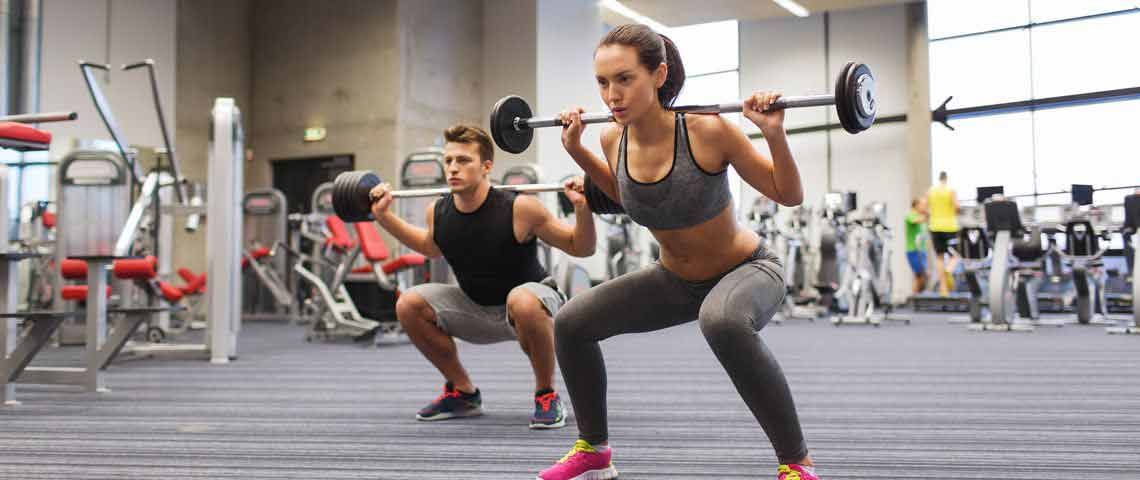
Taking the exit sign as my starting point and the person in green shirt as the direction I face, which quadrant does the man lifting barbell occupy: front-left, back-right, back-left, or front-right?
front-right

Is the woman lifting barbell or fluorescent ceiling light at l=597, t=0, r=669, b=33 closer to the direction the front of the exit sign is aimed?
the woman lifting barbell

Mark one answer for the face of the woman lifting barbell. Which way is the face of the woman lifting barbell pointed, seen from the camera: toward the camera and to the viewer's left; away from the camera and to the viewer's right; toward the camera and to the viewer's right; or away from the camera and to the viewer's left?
toward the camera and to the viewer's left

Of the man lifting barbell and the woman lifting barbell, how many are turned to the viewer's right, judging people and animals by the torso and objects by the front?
0

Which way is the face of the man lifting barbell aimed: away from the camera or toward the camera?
toward the camera

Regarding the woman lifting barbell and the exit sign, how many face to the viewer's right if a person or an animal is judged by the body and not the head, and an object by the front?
0

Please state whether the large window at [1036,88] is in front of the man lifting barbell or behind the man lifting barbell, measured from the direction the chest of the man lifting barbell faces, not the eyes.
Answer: behind

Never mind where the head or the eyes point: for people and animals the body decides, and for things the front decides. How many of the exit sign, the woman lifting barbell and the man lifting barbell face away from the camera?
0

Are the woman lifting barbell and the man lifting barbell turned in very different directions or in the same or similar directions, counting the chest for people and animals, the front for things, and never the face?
same or similar directions

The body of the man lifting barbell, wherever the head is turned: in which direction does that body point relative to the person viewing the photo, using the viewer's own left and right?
facing the viewer and to the left of the viewer

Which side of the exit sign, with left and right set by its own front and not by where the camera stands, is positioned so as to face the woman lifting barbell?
front

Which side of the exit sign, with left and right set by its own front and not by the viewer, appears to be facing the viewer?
front

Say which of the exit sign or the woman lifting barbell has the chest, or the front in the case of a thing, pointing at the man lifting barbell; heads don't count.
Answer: the exit sign

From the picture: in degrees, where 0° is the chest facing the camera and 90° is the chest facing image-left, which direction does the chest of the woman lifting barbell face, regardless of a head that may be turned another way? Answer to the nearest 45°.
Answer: approximately 45°
